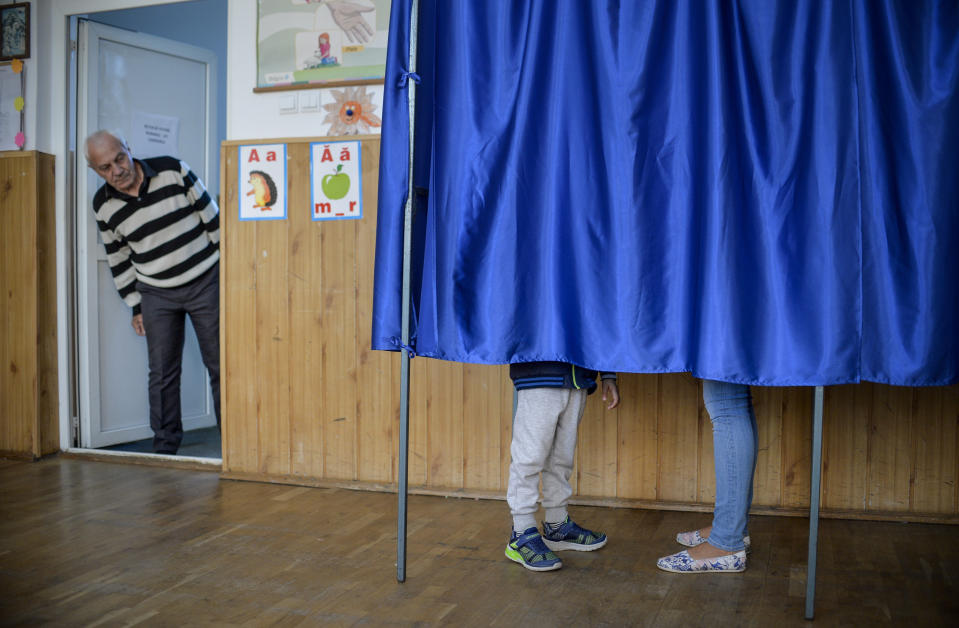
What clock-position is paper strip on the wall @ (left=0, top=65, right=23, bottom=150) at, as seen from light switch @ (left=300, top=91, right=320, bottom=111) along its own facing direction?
The paper strip on the wall is roughly at 4 o'clock from the light switch.

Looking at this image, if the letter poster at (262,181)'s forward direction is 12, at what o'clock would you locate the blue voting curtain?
The blue voting curtain is roughly at 11 o'clock from the letter poster.

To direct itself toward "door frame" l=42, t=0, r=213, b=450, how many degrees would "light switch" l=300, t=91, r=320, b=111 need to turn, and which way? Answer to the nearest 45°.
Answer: approximately 135° to its right

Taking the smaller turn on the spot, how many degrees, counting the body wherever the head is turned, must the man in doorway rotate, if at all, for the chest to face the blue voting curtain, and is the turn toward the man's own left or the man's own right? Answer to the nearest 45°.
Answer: approximately 45° to the man's own left

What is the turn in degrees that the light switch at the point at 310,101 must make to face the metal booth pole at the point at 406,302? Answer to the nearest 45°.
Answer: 0° — it already faces it

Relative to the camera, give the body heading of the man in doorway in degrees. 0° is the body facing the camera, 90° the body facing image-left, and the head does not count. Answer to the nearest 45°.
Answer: approximately 0°

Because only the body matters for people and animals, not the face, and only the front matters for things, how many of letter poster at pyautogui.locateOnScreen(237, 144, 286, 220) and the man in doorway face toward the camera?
2

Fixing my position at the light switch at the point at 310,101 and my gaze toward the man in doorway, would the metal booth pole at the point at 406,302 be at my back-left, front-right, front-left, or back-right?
back-left
